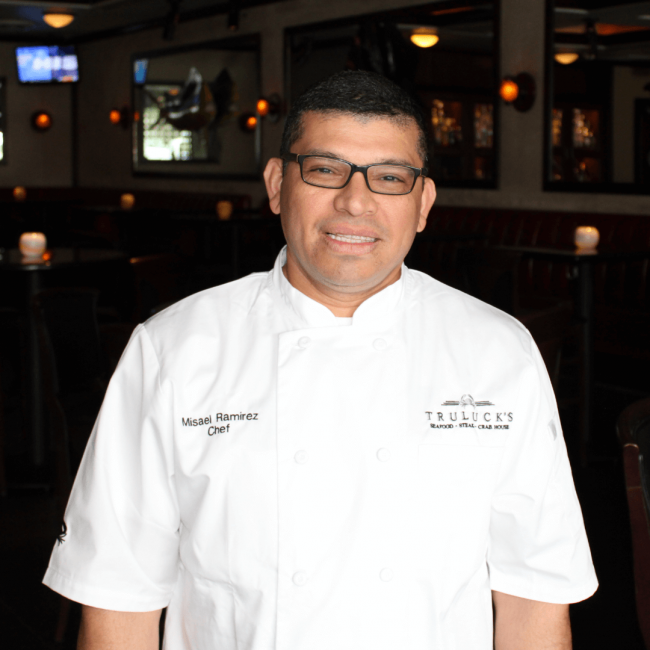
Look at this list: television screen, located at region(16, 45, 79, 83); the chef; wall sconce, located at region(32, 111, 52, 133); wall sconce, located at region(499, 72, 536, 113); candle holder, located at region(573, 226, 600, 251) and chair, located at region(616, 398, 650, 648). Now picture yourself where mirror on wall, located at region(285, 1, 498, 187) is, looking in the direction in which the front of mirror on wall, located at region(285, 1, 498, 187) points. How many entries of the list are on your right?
2

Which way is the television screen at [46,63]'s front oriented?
toward the camera

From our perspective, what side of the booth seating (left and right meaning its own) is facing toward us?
front

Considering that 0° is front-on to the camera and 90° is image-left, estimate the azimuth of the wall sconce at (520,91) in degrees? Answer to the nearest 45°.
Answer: approximately 45°

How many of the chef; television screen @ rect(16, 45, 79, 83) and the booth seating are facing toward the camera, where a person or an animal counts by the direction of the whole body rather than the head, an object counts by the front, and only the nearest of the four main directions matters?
3

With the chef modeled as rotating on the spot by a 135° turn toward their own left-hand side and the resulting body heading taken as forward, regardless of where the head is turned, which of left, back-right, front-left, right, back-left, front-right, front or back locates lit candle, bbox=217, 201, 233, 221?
front-left

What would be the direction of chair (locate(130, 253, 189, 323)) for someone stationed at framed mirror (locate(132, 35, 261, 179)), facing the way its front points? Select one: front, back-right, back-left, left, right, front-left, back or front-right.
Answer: front-left

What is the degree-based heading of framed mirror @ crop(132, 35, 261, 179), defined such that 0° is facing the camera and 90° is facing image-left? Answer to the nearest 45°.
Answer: approximately 45°

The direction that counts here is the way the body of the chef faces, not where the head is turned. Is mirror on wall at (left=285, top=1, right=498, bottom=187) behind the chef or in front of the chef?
behind

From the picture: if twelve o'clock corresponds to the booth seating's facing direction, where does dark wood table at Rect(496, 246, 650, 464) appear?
The dark wood table is roughly at 12 o'clock from the booth seating.

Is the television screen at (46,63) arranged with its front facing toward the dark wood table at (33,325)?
yes

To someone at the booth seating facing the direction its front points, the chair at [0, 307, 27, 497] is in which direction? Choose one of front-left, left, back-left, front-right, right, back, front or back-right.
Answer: front-right
